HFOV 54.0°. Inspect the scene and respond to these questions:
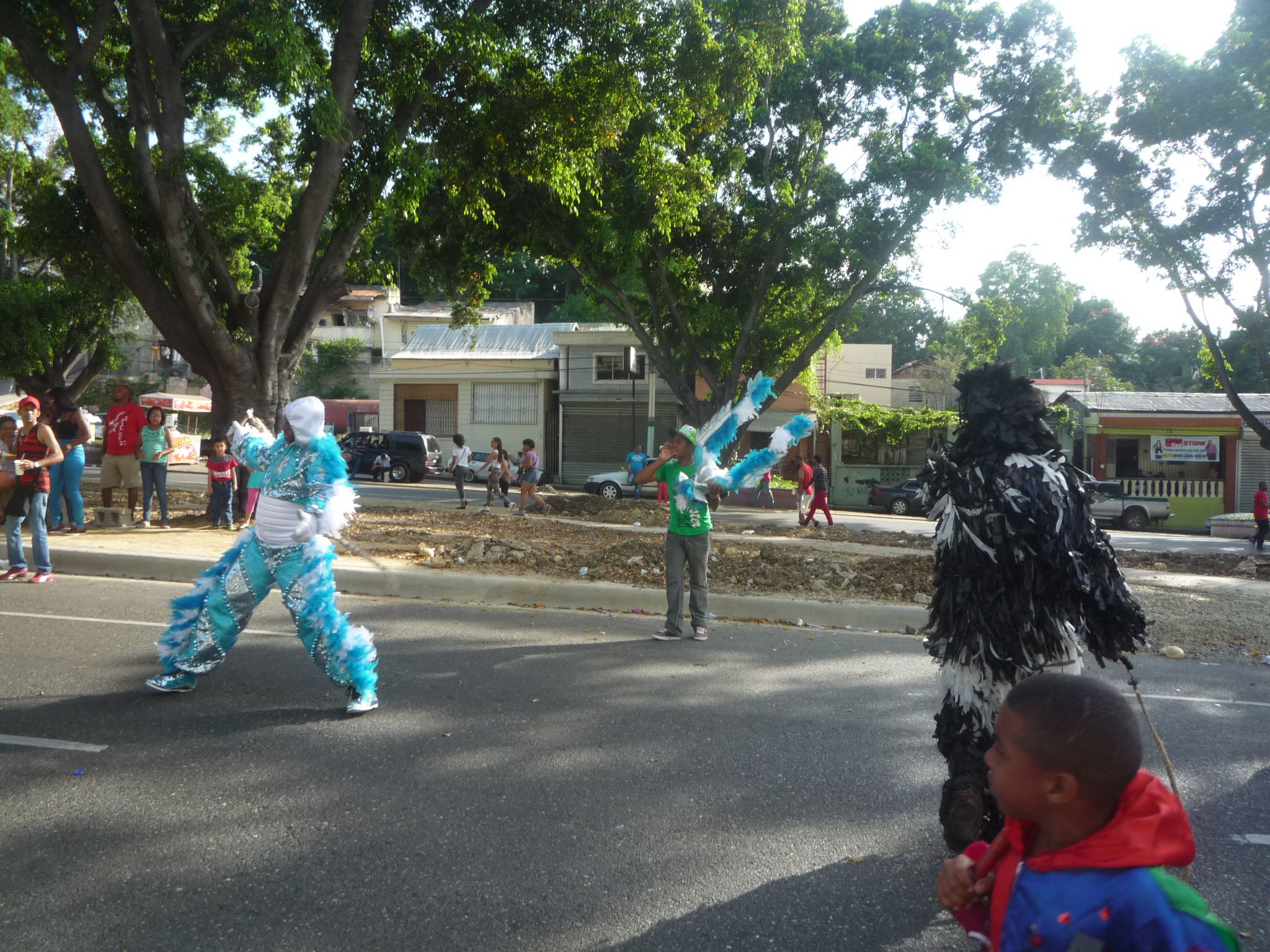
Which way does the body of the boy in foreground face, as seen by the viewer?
to the viewer's left

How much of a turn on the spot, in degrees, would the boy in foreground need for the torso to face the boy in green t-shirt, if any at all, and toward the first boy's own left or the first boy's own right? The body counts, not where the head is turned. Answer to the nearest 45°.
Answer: approximately 45° to the first boy's own right

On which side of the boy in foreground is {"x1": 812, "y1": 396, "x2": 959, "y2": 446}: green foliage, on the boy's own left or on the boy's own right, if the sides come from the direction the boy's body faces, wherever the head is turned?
on the boy's own right

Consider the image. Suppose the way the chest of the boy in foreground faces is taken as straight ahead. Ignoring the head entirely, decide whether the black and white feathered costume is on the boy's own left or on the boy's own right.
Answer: on the boy's own right

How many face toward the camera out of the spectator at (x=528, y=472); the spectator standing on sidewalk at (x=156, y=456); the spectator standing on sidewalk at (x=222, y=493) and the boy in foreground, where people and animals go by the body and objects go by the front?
2

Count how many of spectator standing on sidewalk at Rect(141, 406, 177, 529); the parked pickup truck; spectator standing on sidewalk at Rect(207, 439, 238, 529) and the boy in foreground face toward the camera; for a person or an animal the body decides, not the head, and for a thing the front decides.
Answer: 2

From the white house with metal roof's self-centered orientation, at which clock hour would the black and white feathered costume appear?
The black and white feathered costume is roughly at 12 o'clock from the white house with metal roof.

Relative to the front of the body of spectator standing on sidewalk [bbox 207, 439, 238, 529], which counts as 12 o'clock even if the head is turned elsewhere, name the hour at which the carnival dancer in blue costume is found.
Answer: The carnival dancer in blue costume is roughly at 12 o'clock from the spectator standing on sidewalk.
